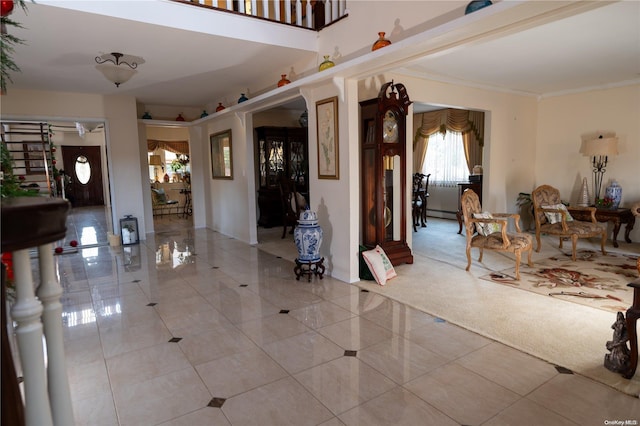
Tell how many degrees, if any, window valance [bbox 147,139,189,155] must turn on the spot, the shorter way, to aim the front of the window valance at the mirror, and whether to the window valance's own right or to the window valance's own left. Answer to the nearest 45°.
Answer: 0° — it already faces it

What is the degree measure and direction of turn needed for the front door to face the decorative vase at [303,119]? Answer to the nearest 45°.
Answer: approximately 45° to its left

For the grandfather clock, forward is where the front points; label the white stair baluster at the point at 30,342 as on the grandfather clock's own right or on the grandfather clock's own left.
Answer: on the grandfather clock's own right

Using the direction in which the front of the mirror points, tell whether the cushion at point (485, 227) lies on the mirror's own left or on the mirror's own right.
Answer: on the mirror's own left

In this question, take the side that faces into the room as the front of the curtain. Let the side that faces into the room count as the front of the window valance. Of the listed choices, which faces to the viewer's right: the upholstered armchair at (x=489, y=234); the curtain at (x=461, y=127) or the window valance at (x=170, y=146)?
the upholstered armchair

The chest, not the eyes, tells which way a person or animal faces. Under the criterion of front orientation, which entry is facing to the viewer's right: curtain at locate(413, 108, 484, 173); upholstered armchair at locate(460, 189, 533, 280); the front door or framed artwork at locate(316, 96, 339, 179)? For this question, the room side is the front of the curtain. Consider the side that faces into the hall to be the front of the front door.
the upholstered armchair

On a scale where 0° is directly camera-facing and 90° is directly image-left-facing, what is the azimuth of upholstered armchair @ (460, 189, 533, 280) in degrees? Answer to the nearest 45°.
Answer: approximately 270°

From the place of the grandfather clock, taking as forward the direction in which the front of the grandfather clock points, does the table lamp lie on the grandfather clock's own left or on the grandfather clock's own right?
on the grandfather clock's own left

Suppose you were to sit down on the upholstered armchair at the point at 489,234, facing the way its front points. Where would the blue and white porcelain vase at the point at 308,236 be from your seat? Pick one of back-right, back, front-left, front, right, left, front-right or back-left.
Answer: back-right

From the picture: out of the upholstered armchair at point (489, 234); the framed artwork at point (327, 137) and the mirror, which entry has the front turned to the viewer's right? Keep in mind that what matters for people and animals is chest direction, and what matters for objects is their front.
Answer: the upholstered armchair

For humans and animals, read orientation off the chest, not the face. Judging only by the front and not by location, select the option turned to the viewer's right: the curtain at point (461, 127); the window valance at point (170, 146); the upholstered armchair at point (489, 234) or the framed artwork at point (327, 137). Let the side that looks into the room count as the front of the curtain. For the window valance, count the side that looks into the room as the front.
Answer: the upholstered armchair

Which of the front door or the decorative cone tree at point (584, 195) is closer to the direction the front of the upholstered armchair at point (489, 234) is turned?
the decorative cone tree
